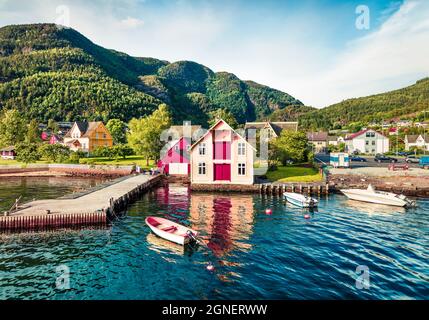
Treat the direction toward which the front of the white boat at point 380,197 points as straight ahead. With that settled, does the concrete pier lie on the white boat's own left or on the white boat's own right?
on the white boat's own left

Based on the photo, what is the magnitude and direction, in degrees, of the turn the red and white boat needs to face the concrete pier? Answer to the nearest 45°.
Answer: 0° — it already faces it

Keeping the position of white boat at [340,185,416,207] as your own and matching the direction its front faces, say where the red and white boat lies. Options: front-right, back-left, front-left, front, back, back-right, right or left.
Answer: left

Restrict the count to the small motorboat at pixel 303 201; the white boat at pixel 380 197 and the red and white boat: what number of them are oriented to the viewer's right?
0

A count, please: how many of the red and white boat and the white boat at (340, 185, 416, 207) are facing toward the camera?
0

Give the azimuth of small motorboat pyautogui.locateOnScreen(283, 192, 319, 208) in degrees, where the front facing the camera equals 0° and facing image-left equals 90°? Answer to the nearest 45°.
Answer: approximately 135°

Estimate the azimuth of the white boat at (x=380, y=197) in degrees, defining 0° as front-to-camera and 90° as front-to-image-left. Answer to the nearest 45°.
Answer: approximately 135°

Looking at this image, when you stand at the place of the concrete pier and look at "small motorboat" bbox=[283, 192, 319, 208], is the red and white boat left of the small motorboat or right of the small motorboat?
right

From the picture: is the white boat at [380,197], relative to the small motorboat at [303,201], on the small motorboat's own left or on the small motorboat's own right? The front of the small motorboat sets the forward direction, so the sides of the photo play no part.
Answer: on the small motorboat's own right

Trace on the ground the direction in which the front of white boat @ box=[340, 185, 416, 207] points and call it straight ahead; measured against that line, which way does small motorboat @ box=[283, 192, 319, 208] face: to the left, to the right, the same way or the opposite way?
the same way

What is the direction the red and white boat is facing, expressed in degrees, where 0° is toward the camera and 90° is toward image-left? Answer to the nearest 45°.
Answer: approximately 135°
